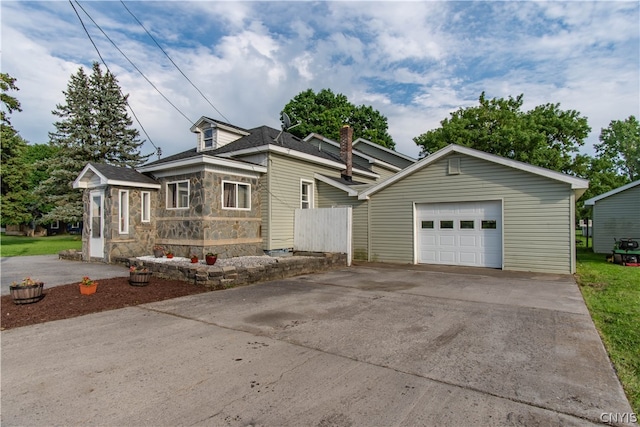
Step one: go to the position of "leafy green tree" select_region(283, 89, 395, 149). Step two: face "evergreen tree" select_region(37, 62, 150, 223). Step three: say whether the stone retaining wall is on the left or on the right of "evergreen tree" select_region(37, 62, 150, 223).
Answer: left

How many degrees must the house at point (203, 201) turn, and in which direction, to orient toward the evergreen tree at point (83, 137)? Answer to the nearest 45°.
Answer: approximately 90° to its right

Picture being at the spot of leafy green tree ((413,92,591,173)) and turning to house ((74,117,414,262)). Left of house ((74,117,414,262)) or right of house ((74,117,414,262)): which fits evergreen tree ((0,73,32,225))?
right

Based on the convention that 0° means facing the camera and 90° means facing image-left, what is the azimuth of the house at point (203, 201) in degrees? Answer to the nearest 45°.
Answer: approximately 45°

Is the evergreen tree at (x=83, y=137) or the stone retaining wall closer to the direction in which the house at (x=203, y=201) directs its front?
the stone retaining wall

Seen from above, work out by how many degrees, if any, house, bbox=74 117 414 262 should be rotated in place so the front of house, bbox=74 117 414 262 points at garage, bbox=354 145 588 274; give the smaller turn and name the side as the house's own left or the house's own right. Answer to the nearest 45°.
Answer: approximately 135° to the house's own left

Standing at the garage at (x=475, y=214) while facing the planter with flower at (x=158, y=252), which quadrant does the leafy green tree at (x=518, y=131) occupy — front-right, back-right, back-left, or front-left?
back-right

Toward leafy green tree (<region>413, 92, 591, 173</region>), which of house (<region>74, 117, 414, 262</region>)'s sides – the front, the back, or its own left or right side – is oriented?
back

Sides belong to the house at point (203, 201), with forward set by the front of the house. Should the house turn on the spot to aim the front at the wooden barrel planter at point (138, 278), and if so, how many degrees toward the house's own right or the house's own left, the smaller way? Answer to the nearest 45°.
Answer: approximately 45° to the house's own left

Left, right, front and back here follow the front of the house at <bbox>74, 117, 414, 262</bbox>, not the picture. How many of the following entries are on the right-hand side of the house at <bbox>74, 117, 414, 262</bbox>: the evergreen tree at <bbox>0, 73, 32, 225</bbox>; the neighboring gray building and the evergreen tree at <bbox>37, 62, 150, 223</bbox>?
2

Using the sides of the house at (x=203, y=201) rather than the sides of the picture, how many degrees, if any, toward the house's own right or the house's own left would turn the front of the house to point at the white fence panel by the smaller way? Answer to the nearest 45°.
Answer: approximately 135° to the house's own left

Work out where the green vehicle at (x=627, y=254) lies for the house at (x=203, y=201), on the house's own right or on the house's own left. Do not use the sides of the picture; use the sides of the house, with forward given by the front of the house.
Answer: on the house's own left
